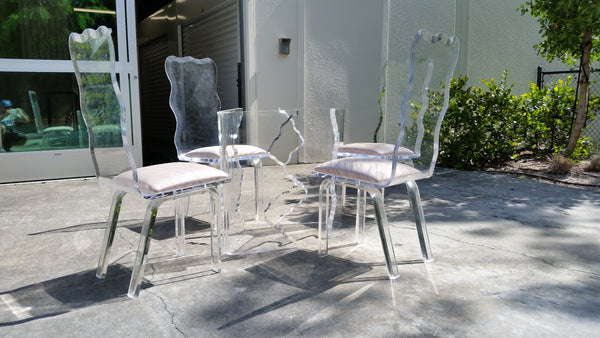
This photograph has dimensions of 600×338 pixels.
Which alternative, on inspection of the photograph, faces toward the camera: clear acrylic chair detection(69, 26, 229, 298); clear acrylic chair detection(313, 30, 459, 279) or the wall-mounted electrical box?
the wall-mounted electrical box

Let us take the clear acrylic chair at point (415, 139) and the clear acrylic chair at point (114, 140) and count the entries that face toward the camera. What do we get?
0

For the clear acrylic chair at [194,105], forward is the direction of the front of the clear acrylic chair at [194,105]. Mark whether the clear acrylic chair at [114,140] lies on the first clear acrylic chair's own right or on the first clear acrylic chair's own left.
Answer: on the first clear acrylic chair's own right

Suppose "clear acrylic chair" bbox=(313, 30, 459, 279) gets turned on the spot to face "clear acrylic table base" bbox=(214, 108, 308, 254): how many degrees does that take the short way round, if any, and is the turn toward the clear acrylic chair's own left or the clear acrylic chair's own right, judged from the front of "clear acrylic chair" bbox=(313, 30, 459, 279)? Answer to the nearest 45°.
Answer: approximately 45° to the clear acrylic chair's own left

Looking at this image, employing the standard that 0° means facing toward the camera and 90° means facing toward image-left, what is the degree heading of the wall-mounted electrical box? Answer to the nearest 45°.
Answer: approximately 0°

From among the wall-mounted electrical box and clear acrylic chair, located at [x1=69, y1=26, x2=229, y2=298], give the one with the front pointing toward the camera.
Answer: the wall-mounted electrical box

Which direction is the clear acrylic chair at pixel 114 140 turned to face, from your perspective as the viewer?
facing away from the viewer and to the right of the viewer

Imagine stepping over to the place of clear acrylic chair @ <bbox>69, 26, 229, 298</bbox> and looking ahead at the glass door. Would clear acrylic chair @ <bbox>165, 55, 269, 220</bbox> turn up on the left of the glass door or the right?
right

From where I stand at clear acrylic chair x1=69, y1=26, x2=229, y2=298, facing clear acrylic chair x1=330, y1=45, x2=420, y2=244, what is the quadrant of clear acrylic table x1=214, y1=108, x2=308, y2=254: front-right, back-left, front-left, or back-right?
front-left

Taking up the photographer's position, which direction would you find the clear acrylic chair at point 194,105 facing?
facing the viewer and to the right of the viewer

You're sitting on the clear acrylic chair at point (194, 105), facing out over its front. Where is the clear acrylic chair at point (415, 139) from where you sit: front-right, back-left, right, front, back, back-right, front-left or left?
front

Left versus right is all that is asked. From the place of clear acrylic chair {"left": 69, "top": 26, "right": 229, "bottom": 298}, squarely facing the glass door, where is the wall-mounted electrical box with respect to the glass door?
right

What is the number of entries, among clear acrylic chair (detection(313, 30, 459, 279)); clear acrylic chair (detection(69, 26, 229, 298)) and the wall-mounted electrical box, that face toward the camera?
1

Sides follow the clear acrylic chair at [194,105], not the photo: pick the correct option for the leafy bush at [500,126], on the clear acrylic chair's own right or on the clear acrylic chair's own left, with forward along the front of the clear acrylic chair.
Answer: on the clear acrylic chair's own left

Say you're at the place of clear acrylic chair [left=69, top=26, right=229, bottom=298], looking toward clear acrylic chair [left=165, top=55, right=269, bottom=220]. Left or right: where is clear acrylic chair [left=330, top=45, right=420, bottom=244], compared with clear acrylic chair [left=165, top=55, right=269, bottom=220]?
right
